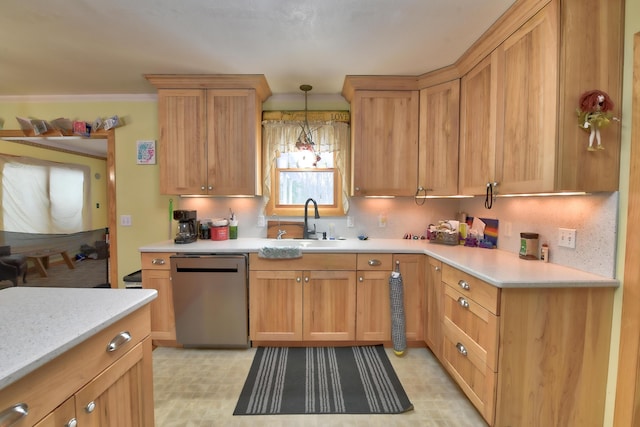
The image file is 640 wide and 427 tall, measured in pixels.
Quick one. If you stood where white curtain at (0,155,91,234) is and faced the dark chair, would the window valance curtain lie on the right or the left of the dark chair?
left

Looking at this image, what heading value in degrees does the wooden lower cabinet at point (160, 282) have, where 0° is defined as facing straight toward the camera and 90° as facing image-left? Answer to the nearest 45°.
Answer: approximately 0°

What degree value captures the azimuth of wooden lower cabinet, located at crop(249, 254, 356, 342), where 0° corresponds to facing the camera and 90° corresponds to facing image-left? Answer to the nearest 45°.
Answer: approximately 0°

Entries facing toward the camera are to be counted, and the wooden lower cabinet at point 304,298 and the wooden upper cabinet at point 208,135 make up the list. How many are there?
2

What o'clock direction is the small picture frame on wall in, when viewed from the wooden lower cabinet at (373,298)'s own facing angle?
The small picture frame on wall is roughly at 3 o'clock from the wooden lower cabinet.

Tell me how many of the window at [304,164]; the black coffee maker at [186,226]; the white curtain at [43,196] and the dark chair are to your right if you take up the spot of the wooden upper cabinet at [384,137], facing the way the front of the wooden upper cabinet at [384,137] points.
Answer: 4
